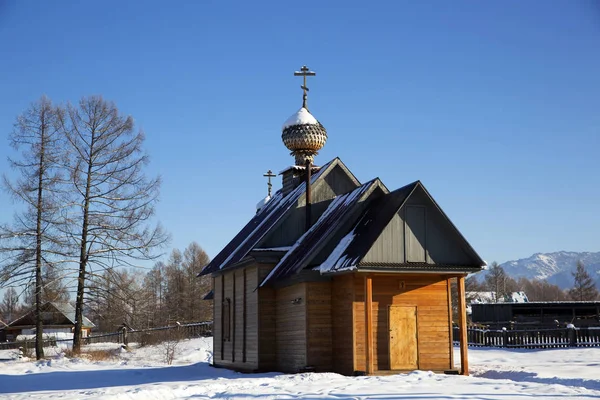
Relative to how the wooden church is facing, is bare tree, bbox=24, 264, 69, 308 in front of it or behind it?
behind

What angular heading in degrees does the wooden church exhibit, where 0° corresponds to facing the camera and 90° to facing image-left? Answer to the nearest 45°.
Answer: approximately 315°

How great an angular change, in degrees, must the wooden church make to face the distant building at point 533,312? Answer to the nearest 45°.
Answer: approximately 90° to its left

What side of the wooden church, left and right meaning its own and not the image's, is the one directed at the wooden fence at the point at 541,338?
left

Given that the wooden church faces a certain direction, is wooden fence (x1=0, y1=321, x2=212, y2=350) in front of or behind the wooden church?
behind

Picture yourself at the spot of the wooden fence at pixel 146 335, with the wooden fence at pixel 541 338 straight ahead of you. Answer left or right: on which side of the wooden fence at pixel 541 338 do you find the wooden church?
right
